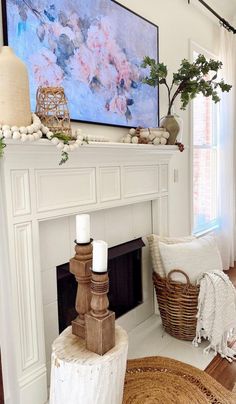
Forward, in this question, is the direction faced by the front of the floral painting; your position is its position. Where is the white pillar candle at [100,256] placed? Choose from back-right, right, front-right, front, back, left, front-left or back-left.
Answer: front-right

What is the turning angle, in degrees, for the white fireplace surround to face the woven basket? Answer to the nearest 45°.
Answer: approximately 90° to its left

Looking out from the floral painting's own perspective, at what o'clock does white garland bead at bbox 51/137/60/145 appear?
The white garland bead is roughly at 2 o'clock from the floral painting.

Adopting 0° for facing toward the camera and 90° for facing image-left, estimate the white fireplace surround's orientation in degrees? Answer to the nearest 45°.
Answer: approximately 315°

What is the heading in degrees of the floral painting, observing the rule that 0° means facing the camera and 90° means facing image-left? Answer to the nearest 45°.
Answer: approximately 315°
